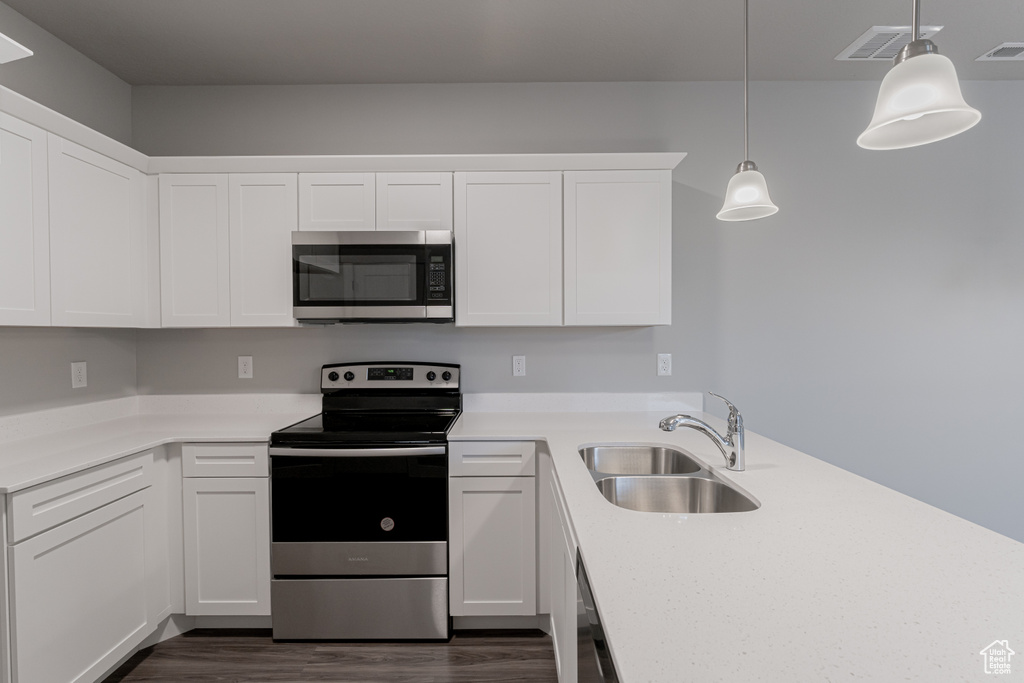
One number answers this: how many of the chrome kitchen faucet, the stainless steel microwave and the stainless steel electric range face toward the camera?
2

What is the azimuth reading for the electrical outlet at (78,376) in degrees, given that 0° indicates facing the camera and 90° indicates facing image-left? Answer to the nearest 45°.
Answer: approximately 315°

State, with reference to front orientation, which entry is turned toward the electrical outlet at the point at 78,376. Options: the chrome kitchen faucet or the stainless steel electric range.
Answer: the chrome kitchen faucet

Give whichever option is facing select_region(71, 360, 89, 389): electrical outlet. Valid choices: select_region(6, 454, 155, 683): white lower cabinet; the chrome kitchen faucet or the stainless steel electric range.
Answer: the chrome kitchen faucet

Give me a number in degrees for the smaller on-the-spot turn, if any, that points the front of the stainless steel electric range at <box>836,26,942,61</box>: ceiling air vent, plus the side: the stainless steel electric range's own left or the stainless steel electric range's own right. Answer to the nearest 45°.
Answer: approximately 90° to the stainless steel electric range's own left

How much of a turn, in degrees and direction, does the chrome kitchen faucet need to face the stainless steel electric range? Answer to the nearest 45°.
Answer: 0° — it already faces it

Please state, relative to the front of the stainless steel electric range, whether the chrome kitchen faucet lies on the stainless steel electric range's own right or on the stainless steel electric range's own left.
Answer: on the stainless steel electric range's own left

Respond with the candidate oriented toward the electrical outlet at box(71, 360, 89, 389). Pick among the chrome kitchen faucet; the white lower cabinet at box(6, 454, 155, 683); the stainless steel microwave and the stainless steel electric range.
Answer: the chrome kitchen faucet

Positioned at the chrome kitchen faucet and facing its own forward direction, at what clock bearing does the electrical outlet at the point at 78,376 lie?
The electrical outlet is roughly at 12 o'clock from the chrome kitchen faucet.

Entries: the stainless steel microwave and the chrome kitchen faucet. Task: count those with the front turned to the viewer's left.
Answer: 1

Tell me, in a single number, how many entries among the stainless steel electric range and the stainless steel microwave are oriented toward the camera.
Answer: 2
